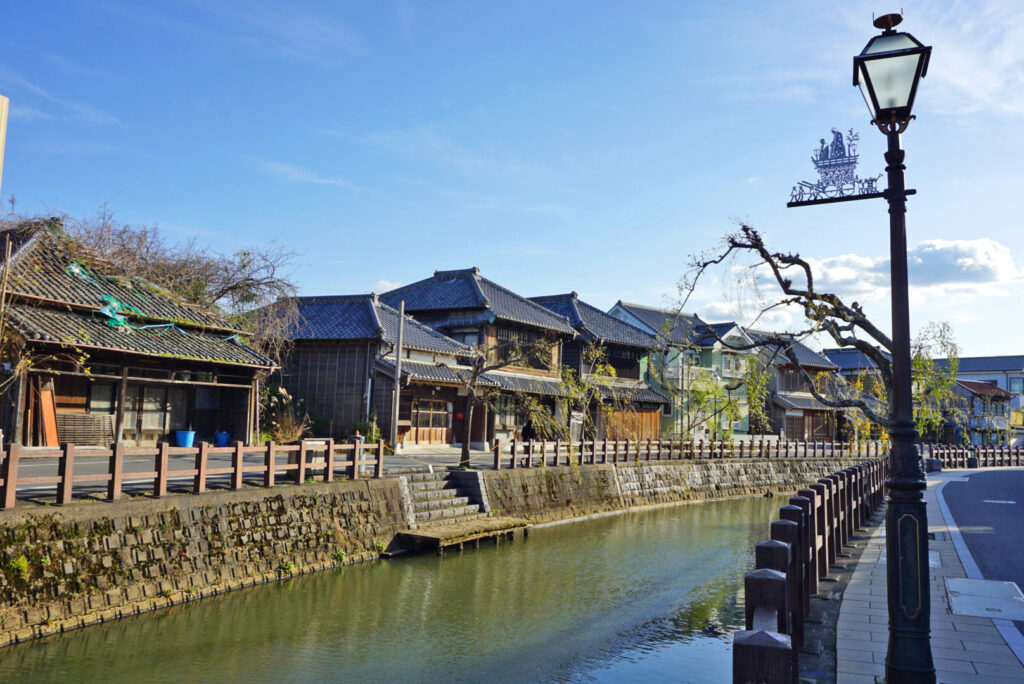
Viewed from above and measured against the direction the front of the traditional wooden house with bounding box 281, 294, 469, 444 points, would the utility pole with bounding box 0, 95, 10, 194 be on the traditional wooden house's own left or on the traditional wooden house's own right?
on the traditional wooden house's own right

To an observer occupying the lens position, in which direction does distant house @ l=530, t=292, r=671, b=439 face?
facing the viewer and to the right of the viewer

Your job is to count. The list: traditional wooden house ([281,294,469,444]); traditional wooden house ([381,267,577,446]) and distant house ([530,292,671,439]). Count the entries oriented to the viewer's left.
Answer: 0

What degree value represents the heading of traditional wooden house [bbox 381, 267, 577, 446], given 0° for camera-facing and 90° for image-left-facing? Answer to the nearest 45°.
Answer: approximately 315°

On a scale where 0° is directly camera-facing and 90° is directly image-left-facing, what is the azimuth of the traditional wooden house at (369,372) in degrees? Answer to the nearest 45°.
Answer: approximately 315°

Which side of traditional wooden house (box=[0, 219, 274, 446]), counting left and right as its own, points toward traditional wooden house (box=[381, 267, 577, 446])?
left

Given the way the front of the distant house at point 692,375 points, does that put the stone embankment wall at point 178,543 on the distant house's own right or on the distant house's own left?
on the distant house's own right

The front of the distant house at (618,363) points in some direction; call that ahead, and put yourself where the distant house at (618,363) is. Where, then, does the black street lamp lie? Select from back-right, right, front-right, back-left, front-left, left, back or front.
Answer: front-right

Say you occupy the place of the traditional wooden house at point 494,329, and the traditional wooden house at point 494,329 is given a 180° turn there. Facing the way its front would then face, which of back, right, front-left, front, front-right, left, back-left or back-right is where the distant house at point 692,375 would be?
right
